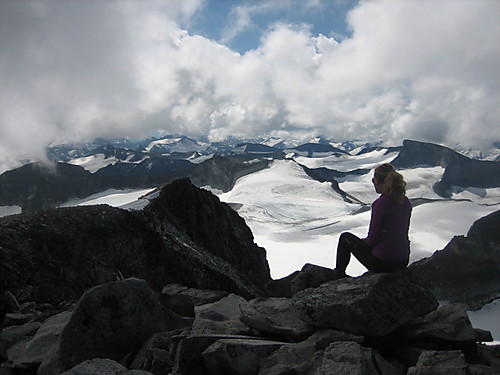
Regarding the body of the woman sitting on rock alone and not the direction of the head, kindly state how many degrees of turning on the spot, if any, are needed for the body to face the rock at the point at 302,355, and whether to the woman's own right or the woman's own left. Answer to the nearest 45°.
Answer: approximately 90° to the woman's own left

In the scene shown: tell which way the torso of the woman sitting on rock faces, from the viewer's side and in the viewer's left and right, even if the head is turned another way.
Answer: facing away from the viewer and to the left of the viewer

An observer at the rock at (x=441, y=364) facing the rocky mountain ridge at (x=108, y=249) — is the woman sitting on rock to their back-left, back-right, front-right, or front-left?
front-right

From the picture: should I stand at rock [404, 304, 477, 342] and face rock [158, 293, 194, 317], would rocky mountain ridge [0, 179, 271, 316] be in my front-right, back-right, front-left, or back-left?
front-right

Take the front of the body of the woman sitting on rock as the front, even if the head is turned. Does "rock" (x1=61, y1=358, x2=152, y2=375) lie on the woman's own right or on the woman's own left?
on the woman's own left

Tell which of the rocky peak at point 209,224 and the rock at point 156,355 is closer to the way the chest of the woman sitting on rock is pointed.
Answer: the rocky peak

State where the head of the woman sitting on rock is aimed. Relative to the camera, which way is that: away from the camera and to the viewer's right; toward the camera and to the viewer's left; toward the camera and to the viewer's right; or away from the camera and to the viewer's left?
away from the camera and to the viewer's left

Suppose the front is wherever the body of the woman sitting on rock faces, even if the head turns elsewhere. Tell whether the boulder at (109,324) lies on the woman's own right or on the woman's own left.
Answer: on the woman's own left

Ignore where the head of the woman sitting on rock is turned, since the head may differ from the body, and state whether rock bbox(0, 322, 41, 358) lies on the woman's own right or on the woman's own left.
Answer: on the woman's own left

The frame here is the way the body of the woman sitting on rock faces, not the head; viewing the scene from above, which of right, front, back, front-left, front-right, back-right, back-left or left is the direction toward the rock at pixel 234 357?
left

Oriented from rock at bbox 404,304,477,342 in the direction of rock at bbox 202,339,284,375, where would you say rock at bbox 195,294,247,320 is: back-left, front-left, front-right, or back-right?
front-right

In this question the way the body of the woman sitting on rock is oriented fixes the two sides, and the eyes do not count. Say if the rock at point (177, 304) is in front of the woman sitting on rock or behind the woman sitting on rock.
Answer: in front

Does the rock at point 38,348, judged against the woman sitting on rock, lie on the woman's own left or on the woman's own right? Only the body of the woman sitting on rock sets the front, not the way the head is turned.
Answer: on the woman's own left

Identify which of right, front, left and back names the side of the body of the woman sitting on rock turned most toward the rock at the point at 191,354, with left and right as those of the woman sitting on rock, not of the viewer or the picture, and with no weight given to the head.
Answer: left
